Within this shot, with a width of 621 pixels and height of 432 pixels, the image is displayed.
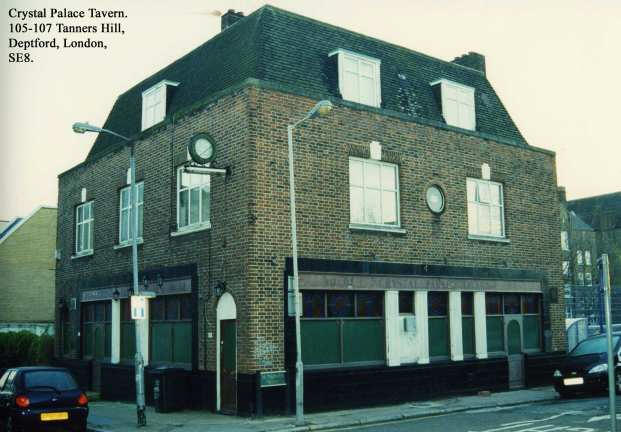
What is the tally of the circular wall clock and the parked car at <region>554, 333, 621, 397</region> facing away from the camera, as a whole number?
0

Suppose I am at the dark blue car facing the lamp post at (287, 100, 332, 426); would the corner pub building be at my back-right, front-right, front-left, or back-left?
front-left

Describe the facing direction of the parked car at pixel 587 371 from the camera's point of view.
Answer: facing the viewer and to the left of the viewer

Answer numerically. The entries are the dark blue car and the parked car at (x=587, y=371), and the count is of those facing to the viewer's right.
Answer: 0

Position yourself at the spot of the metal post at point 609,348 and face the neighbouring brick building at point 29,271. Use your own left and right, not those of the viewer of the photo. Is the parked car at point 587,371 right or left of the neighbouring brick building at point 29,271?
right

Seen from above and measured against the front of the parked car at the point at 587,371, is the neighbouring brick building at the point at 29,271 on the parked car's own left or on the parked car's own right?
on the parked car's own right

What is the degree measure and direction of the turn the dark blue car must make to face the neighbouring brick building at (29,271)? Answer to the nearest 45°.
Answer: approximately 45° to its right

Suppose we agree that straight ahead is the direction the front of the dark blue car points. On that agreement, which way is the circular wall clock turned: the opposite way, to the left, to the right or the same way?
the opposite way
